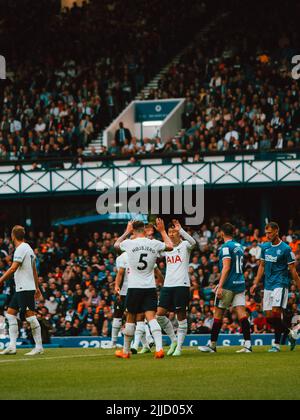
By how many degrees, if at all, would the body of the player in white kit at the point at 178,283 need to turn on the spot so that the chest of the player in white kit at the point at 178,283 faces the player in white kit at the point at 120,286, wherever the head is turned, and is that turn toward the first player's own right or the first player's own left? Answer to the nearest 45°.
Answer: approximately 90° to the first player's own right

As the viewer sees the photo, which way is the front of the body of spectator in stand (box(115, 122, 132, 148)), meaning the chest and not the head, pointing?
toward the camera

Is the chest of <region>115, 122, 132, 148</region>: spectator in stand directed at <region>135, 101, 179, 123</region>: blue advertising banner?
no

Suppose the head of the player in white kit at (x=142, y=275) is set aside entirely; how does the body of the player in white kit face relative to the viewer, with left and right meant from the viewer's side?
facing away from the viewer

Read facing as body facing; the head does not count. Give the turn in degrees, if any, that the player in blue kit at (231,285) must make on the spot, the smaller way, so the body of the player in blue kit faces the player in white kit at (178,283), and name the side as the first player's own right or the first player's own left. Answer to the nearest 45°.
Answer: approximately 45° to the first player's own left

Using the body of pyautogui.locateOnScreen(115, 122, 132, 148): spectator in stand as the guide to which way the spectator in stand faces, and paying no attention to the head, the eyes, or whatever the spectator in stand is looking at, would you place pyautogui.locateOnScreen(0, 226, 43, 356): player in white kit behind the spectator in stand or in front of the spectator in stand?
in front

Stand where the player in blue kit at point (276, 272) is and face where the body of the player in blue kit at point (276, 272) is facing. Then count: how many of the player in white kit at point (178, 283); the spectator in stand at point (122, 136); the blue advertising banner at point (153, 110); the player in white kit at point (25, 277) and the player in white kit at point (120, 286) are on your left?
0

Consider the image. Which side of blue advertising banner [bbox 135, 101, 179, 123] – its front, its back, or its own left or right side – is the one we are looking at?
front

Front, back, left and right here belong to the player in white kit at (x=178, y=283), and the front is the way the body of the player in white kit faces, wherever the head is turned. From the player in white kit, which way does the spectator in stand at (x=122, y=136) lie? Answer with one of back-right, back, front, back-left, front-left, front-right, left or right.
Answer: back-right

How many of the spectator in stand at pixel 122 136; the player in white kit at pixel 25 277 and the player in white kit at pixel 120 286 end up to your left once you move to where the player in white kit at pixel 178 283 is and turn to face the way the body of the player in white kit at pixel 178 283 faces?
0

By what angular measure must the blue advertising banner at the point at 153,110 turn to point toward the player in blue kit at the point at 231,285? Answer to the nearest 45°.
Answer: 0° — it already faces them

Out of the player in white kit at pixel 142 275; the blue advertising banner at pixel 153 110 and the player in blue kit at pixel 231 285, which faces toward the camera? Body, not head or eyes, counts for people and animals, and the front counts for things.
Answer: the blue advertising banner

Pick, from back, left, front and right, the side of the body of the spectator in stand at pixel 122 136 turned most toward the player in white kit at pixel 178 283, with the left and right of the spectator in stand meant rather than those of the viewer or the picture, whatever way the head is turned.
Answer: front

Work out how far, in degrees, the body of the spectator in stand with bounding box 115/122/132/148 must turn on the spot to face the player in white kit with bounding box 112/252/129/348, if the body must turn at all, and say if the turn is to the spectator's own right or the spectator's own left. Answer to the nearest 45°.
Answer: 0° — they already face them

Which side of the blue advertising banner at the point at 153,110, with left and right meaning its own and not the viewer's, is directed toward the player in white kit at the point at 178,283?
front

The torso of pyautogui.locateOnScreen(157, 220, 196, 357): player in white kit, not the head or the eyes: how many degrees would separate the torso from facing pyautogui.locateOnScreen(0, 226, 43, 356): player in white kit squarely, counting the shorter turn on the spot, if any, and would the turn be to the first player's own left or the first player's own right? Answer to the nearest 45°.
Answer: approximately 45° to the first player's own right

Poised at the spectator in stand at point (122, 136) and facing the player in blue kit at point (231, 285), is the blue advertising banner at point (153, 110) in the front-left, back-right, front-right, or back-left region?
back-left

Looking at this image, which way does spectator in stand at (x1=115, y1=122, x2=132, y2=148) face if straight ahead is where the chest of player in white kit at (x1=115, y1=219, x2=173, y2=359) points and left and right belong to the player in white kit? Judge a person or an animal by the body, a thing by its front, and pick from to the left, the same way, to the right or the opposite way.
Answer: the opposite way

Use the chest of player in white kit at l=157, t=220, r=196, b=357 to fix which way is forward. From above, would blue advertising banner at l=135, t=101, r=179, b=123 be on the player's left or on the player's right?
on the player's right

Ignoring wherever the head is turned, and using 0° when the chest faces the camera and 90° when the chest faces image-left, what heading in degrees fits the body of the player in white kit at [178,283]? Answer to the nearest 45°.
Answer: approximately 45°
